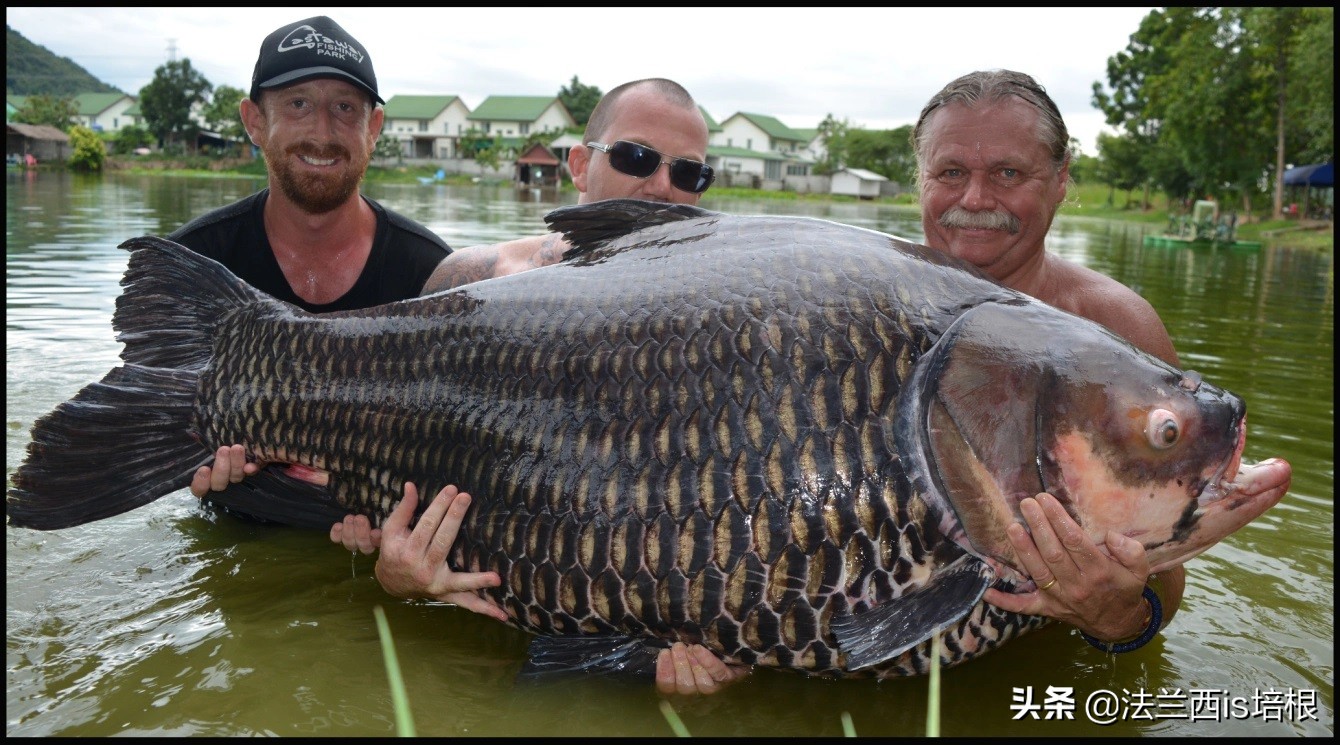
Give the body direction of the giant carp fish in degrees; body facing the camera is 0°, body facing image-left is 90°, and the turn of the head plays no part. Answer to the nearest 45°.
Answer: approximately 270°

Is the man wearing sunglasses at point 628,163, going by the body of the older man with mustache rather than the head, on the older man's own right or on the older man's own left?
on the older man's own right

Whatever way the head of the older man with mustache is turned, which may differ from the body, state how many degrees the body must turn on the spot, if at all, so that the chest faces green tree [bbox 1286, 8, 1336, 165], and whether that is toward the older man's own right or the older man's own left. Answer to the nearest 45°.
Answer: approximately 180°

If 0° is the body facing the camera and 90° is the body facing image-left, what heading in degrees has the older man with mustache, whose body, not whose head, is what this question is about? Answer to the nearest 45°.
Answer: approximately 0°

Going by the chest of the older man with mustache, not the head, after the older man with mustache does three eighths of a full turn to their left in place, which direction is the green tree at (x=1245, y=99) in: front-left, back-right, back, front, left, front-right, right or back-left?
front-left

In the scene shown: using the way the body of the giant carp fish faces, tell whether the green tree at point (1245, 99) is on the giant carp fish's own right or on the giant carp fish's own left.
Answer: on the giant carp fish's own left
